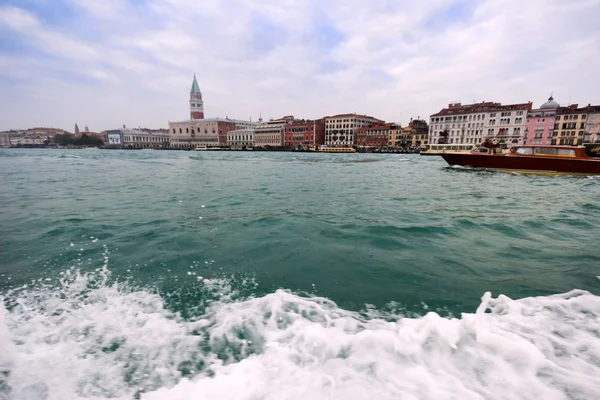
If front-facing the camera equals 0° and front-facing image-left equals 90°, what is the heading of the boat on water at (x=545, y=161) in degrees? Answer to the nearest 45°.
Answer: approximately 90°

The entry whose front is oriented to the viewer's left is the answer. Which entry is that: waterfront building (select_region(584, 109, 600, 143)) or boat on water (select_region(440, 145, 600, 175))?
the boat on water

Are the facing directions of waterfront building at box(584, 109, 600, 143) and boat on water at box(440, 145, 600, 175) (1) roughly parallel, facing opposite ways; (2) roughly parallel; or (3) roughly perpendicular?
roughly perpendicular

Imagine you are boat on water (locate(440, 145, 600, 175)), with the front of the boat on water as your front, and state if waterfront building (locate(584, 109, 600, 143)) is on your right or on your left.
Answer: on your right

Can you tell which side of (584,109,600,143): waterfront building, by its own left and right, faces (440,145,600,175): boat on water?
front

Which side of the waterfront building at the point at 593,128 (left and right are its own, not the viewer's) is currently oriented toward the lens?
front

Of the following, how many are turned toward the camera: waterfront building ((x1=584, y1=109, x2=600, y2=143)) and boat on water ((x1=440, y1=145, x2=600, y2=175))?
1
